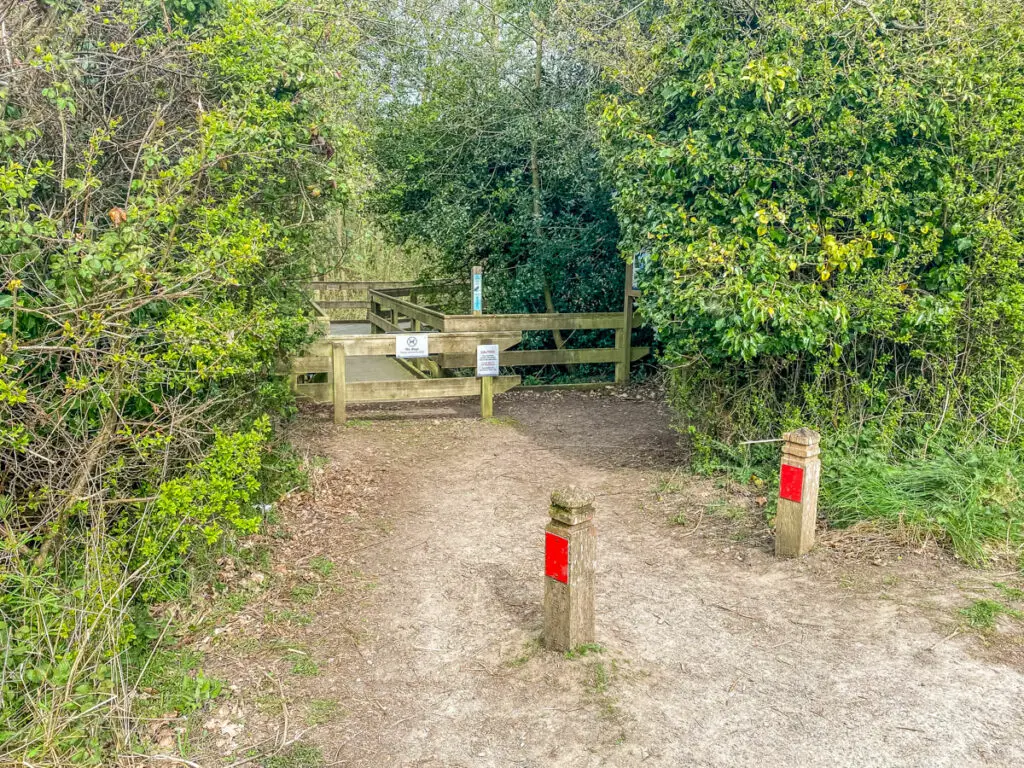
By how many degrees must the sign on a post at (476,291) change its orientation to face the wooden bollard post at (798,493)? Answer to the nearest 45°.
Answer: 0° — it already faces it

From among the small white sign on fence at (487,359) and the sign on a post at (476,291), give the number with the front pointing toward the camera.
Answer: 2

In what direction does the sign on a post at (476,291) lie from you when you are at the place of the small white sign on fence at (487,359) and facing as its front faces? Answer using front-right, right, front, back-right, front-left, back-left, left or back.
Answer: back

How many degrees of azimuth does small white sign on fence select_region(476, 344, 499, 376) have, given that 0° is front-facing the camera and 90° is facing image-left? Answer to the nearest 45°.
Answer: approximately 0°

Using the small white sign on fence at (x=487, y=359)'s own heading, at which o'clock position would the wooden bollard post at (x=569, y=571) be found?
The wooden bollard post is roughly at 12 o'clock from the small white sign on fence.

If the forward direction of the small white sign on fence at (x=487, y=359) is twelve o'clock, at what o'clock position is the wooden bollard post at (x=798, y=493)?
The wooden bollard post is roughly at 11 o'clock from the small white sign on fence.

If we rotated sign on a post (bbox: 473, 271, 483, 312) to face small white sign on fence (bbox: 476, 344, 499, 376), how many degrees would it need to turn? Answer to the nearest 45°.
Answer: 0° — it already faces it
